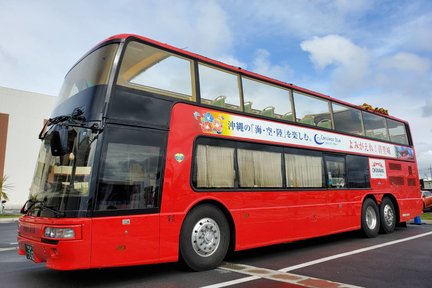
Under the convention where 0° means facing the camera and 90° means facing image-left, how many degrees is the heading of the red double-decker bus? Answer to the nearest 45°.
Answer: approximately 45°

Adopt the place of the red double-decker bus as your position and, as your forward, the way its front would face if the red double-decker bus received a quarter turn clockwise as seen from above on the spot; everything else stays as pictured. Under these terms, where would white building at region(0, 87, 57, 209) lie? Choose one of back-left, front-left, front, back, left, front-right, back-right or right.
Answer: front
